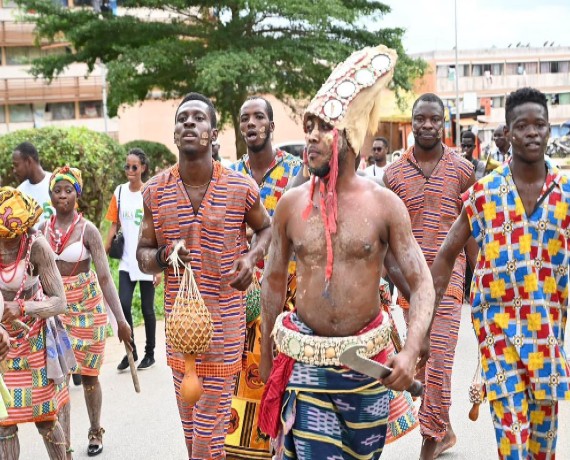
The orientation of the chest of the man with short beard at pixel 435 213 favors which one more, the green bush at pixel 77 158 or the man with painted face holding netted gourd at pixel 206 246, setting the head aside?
the man with painted face holding netted gourd

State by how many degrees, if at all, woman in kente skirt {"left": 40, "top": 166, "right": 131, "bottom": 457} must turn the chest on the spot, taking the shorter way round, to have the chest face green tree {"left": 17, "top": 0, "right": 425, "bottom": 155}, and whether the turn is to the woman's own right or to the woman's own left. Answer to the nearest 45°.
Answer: approximately 135° to the woman's own right

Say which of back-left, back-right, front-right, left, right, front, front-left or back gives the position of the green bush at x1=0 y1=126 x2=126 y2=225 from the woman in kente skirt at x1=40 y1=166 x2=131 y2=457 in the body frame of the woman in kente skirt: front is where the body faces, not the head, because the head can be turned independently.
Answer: back-right

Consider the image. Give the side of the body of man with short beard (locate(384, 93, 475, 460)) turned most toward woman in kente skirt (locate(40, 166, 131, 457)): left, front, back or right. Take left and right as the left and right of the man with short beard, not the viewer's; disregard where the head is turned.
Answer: right

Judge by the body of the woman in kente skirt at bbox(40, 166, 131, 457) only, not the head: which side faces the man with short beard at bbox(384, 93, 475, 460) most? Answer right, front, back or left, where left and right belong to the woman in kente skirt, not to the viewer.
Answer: left

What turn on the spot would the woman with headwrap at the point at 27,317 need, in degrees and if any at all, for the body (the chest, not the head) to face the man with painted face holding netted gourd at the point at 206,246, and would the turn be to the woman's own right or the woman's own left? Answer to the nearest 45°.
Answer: approximately 90° to the woman's own left

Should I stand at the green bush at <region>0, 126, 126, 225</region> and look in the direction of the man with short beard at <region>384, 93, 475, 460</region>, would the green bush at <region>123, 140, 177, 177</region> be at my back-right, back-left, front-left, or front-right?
back-left

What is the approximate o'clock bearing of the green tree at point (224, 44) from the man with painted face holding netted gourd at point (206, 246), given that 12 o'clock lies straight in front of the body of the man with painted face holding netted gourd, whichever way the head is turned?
The green tree is roughly at 6 o'clock from the man with painted face holding netted gourd.

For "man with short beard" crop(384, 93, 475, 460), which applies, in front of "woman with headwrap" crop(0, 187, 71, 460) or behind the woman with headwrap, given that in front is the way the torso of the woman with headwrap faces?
behind

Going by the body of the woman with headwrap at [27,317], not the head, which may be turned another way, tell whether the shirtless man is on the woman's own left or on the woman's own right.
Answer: on the woman's own left
